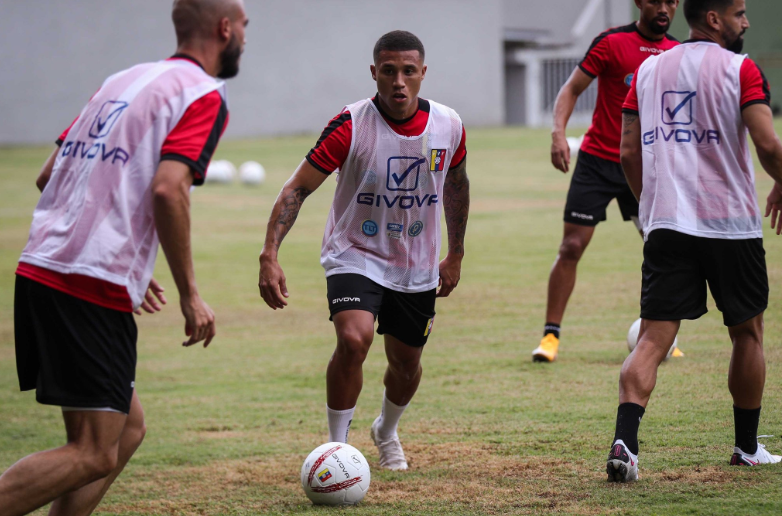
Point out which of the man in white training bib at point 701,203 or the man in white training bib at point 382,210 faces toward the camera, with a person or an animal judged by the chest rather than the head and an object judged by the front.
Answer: the man in white training bib at point 382,210

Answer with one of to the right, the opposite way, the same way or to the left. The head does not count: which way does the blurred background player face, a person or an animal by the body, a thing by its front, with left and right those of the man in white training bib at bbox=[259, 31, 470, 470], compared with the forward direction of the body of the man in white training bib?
the same way

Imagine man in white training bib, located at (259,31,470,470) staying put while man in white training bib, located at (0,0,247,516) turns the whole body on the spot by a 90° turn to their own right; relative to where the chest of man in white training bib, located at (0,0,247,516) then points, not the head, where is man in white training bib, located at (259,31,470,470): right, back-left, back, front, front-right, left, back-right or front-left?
left

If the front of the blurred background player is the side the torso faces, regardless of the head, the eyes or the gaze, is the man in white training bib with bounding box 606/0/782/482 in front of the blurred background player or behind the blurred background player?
in front

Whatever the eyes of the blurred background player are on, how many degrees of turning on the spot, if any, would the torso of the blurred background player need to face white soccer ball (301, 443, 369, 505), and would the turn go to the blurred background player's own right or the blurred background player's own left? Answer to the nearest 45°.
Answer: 0° — they already face it

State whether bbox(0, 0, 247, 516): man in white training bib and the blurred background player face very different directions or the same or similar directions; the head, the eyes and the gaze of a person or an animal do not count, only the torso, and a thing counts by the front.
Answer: very different directions

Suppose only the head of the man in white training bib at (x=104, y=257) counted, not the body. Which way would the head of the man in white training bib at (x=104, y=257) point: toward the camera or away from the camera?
away from the camera

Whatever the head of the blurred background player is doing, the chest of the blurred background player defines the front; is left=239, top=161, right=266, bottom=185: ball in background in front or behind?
behind

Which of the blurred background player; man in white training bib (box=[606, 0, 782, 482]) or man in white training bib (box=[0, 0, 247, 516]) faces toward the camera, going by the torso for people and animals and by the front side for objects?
the blurred background player

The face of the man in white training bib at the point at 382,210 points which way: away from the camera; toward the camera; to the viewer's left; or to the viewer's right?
toward the camera

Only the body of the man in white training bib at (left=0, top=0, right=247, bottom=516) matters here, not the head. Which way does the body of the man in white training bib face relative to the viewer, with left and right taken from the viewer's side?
facing away from the viewer and to the right of the viewer

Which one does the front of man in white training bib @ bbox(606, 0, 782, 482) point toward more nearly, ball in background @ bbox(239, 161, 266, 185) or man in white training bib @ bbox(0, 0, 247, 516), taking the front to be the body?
the ball in background

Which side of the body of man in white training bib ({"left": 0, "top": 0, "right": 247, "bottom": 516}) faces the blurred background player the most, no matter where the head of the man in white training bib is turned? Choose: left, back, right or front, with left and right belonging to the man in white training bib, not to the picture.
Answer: front

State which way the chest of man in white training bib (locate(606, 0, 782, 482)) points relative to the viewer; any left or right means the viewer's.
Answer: facing away from the viewer and to the right of the viewer

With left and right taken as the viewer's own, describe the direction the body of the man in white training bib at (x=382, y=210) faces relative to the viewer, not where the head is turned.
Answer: facing the viewer

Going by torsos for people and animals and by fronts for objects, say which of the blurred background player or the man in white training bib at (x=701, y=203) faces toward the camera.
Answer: the blurred background player
